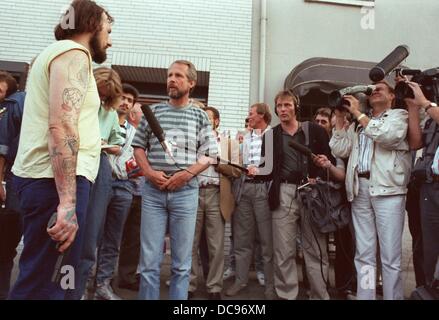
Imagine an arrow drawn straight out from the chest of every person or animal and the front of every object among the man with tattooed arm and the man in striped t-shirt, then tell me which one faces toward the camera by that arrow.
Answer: the man in striped t-shirt

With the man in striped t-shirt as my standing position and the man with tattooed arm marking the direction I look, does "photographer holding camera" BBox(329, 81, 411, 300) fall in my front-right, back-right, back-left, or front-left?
back-left

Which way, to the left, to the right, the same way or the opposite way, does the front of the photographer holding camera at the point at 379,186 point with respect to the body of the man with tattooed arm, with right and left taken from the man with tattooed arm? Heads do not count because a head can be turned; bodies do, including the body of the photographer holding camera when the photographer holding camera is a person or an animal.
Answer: the opposite way

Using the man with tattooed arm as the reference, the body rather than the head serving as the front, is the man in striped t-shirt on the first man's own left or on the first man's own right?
on the first man's own left

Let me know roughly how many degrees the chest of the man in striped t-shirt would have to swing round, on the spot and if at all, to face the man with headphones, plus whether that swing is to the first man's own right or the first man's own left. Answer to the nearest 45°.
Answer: approximately 135° to the first man's own left

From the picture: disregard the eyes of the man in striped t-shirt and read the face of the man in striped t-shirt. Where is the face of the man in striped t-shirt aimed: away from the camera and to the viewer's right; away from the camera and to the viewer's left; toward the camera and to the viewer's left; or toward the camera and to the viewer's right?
toward the camera and to the viewer's left

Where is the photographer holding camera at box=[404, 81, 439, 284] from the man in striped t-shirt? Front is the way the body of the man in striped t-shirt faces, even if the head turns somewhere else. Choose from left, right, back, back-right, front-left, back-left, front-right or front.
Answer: left

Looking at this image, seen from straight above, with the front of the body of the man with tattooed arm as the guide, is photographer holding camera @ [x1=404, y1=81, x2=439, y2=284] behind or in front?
in front

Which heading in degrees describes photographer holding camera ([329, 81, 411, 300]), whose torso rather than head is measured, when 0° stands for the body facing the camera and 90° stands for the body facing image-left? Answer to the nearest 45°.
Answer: approximately 45°

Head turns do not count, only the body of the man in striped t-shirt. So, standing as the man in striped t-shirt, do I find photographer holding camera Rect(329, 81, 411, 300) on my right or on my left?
on my left

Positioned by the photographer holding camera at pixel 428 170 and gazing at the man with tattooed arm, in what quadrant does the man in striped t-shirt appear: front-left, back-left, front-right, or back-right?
front-right

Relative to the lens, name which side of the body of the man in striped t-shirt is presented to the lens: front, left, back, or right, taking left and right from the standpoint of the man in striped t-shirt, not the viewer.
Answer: front

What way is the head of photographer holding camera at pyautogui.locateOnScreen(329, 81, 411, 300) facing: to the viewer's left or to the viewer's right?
to the viewer's left

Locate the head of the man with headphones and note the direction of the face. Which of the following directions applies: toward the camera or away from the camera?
toward the camera

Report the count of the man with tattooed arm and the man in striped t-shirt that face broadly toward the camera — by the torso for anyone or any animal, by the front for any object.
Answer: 1

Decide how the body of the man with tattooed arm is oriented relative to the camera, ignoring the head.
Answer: to the viewer's right

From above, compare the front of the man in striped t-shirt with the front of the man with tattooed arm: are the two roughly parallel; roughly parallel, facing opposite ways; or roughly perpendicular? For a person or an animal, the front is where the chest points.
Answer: roughly perpendicular

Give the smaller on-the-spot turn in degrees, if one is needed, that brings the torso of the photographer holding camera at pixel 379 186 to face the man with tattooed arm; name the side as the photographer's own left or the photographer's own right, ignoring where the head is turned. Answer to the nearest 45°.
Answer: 0° — they already face them

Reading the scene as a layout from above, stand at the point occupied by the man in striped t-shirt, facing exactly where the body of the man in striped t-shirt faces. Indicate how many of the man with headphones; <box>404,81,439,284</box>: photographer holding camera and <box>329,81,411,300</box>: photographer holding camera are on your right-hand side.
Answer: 0
